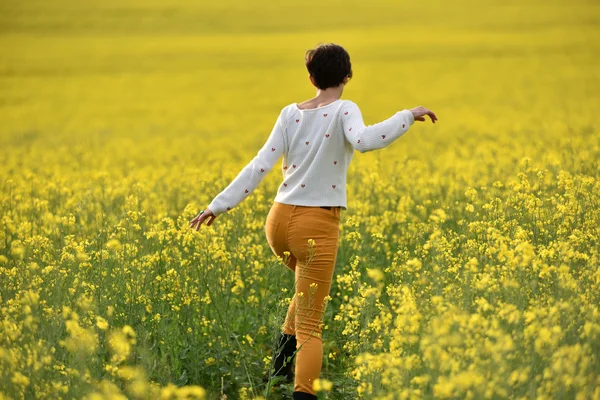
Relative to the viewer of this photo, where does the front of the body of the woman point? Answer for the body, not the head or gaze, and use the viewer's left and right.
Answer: facing away from the viewer and to the right of the viewer

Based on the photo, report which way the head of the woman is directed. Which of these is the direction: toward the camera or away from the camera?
away from the camera
